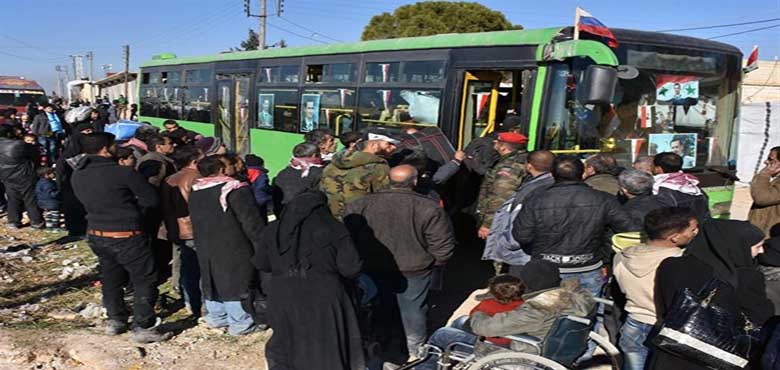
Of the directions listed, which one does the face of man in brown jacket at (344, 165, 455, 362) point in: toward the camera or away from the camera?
away from the camera

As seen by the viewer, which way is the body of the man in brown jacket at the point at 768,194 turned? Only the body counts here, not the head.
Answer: to the viewer's left

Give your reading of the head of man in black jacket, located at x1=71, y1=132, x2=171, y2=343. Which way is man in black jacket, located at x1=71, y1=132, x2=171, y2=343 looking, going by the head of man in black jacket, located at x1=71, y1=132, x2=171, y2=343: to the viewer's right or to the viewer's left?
to the viewer's right

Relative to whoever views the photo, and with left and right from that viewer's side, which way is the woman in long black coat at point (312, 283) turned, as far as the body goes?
facing away from the viewer

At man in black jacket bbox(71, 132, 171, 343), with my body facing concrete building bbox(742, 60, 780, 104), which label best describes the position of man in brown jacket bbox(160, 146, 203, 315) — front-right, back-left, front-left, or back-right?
front-left

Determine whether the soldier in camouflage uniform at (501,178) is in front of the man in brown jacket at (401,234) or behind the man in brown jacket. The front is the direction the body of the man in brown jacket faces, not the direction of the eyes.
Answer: in front

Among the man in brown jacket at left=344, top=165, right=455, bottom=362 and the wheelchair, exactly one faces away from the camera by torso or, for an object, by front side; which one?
the man in brown jacket

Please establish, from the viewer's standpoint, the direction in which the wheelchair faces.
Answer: facing to the left of the viewer

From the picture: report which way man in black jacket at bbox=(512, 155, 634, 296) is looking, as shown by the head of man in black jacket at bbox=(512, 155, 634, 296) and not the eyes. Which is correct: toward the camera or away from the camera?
away from the camera

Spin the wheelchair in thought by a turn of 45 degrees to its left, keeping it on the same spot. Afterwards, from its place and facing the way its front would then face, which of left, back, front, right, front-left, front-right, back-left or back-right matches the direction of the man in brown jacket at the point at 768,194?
back

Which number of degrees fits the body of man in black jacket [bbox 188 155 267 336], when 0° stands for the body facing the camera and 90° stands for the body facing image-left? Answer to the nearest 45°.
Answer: approximately 225°

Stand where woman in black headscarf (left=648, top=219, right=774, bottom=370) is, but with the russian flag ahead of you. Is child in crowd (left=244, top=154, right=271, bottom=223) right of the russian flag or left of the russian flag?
left

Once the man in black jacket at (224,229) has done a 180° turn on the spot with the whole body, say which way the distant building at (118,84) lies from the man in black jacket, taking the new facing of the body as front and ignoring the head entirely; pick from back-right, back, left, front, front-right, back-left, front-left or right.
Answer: back-right

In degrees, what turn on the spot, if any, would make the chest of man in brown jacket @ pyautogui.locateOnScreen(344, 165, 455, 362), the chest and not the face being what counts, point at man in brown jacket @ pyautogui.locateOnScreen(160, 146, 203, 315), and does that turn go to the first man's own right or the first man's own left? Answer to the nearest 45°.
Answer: approximately 45° to the first man's own left

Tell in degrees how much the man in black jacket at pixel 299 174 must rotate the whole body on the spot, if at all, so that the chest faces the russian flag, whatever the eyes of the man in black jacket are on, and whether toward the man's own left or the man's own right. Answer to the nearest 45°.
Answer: approximately 45° to the man's own right

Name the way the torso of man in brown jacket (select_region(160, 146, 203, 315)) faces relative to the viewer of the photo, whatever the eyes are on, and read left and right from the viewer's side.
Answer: facing away from the viewer and to the right of the viewer

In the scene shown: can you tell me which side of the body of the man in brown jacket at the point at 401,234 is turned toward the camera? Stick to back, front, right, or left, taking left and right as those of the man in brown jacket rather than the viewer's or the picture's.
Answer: back
